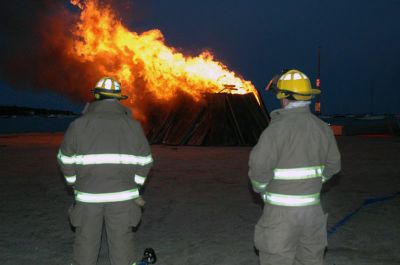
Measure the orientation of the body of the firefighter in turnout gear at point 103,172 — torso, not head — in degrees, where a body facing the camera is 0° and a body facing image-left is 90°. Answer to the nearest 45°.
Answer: approximately 180°

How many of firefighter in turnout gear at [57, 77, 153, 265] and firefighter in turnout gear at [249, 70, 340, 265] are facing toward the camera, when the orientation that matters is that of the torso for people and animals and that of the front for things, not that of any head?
0

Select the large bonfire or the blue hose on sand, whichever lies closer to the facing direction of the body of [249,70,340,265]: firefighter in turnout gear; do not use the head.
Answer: the large bonfire

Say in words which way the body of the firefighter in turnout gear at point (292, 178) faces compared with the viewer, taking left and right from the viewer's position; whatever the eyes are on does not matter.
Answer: facing away from the viewer and to the left of the viewer

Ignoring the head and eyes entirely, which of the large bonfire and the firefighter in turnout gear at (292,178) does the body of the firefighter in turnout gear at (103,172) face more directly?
the large bonfire

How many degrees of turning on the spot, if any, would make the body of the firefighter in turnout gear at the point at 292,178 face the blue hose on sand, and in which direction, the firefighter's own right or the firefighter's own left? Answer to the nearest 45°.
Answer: approximately 45° to the firefighter's own right

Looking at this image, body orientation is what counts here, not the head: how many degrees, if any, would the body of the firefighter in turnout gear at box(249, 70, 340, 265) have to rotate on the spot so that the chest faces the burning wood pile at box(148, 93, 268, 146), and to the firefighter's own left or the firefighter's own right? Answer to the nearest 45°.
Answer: approximately 45° to the firefighter's own right

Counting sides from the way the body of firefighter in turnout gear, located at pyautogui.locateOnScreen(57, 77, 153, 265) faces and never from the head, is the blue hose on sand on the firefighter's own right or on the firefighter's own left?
on the firefighter's own right

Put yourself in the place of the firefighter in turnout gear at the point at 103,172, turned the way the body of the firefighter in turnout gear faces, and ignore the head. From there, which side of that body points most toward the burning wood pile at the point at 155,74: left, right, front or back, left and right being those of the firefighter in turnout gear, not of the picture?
front

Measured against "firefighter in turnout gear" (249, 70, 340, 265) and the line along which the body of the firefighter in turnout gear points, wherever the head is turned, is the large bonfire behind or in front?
in front

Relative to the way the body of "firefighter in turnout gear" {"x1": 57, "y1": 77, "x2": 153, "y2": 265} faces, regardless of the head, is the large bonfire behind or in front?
in front
